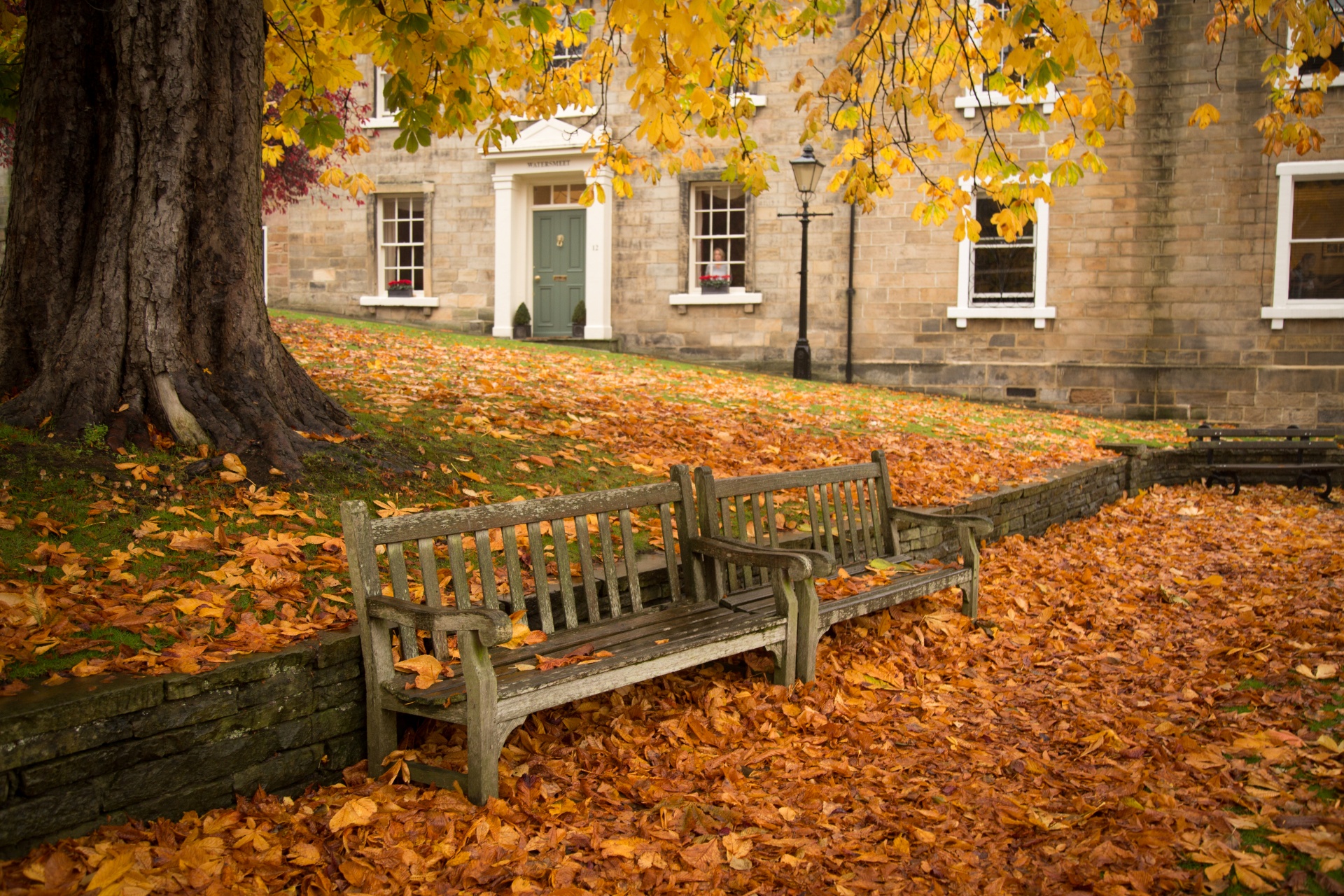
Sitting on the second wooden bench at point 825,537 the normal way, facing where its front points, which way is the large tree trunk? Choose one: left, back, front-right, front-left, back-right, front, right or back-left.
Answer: back-right

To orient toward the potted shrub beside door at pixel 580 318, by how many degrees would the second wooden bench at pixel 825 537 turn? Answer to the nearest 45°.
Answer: approximately 135° to its left

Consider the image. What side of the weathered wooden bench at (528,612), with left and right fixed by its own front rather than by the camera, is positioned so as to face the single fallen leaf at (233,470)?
back

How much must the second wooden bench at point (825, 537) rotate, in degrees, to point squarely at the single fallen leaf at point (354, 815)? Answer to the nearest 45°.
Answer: approximately 90° to its right

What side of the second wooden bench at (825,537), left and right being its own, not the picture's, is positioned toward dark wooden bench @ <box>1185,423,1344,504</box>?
left

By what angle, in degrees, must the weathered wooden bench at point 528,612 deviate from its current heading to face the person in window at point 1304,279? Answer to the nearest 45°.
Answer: approximately 90° to its left

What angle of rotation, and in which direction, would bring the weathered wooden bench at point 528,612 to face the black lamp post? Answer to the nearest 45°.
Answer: approximately 135° to its left

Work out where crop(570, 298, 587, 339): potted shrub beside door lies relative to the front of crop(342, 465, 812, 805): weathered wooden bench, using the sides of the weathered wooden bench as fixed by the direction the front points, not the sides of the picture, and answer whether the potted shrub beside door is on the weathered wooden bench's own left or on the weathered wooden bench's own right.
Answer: on the weathered wooden bench's own left

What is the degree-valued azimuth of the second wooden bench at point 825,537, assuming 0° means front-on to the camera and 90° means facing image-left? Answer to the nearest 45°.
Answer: approximately 315°

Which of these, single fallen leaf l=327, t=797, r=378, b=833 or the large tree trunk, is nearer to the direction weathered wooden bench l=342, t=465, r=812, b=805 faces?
the single fallen leaf

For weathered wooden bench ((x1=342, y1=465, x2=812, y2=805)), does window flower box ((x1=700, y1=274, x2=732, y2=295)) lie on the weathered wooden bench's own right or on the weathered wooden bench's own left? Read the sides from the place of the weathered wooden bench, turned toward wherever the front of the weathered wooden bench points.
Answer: on the weathered wooden bench's own left

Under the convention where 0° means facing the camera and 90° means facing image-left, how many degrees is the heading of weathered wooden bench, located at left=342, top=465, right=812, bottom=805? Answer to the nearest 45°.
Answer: approximately 315°

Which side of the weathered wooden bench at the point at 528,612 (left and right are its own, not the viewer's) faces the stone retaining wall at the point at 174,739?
right

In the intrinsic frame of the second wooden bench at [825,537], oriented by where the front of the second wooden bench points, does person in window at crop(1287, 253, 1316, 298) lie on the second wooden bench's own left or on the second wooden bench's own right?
on the second wooden bench's own left
